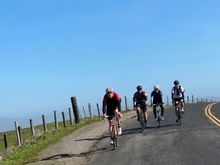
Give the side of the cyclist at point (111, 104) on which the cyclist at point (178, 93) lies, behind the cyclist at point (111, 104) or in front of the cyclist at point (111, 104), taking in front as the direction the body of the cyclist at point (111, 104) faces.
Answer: behind

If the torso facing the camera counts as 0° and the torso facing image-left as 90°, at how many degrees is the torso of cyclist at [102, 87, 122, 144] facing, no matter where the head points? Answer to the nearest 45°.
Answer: approximately 0°

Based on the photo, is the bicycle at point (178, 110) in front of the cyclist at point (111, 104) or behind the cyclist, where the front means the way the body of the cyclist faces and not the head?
behind
